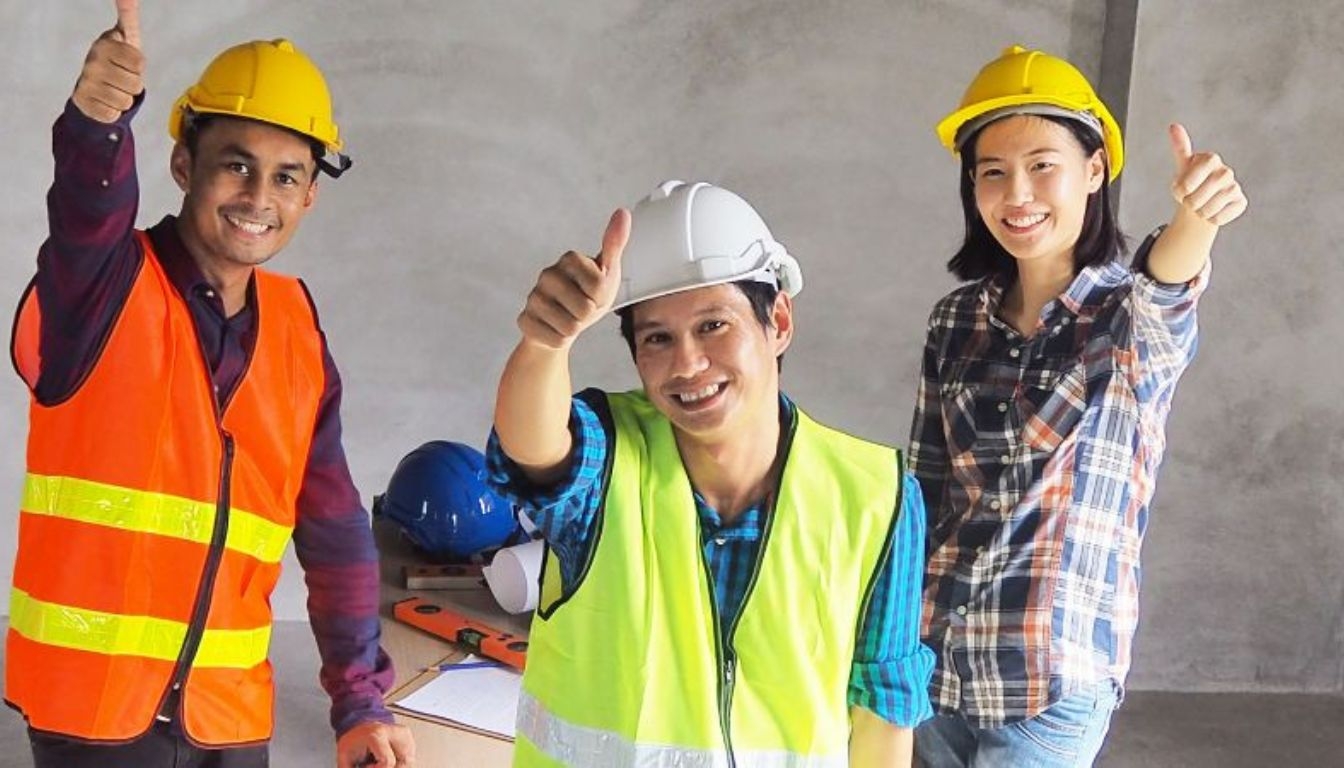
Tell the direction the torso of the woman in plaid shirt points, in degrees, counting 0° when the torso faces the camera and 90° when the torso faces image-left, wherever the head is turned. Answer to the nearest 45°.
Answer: approximately 45°

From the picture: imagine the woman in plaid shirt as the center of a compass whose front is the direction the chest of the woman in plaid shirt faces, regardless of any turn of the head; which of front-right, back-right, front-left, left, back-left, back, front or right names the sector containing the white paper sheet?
front-right

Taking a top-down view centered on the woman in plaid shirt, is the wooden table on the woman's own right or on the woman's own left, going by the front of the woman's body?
on the woman's own right

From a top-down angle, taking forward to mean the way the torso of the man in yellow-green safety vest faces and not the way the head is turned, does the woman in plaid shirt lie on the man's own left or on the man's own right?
on the man's own left

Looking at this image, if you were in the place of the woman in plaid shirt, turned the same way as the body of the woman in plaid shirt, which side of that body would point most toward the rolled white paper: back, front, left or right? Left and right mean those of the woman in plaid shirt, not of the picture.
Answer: right

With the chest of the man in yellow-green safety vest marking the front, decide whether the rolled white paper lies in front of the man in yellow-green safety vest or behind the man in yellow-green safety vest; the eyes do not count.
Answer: behind

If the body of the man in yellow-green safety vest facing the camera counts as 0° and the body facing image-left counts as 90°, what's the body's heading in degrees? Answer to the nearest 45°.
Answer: approximately 0°
